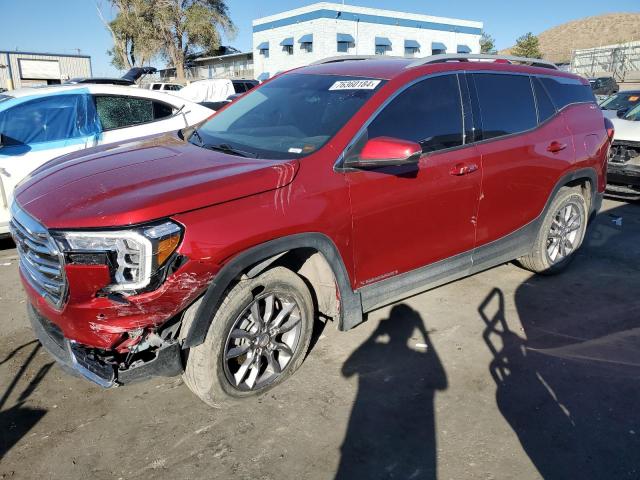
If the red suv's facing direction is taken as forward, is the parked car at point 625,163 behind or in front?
behind

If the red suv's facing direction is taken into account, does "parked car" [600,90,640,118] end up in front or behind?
behind

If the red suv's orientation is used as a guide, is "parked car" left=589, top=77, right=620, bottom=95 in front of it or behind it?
behind

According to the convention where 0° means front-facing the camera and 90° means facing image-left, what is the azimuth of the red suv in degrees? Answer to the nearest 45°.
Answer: approximately 45°

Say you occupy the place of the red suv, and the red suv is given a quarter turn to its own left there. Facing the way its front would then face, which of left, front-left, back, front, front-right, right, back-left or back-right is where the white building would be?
back-left

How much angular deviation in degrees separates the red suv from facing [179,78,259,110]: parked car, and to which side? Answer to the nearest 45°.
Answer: approximately 135° to its right

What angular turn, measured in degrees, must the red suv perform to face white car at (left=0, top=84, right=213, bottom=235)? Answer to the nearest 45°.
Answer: approximately 90° to its right

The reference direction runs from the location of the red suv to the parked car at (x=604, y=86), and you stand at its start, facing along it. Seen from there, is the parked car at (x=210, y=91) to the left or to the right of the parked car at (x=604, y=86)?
left

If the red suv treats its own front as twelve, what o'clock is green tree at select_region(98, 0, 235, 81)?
The green tree is roughly at 4 o'clock from the red suv.
